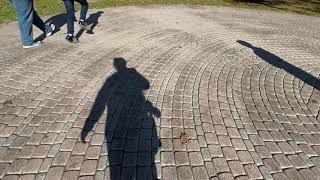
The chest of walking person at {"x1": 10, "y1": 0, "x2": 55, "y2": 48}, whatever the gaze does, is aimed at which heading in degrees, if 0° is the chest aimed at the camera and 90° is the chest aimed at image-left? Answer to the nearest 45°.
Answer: approximately 270°

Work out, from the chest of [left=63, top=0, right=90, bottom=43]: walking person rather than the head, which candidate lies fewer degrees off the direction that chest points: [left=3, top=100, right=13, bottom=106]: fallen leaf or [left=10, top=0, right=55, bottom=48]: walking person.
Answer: the fallen leaf

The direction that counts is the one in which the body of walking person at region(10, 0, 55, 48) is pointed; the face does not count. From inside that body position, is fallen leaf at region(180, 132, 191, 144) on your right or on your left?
on your right

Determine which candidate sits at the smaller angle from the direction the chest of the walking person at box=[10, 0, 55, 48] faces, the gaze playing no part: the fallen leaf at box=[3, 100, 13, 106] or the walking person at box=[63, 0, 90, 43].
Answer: the walking person

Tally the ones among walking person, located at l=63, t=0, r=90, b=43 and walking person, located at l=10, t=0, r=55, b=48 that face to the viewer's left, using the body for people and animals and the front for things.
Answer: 0

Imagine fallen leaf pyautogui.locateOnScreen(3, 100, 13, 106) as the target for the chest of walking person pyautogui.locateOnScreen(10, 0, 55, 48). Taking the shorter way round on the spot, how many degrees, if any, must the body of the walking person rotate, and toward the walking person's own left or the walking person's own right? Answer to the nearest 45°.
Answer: approximately 90° to the walking person's own right

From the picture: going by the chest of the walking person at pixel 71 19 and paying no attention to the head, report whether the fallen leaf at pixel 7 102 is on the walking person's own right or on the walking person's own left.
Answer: on the walking person's own right
